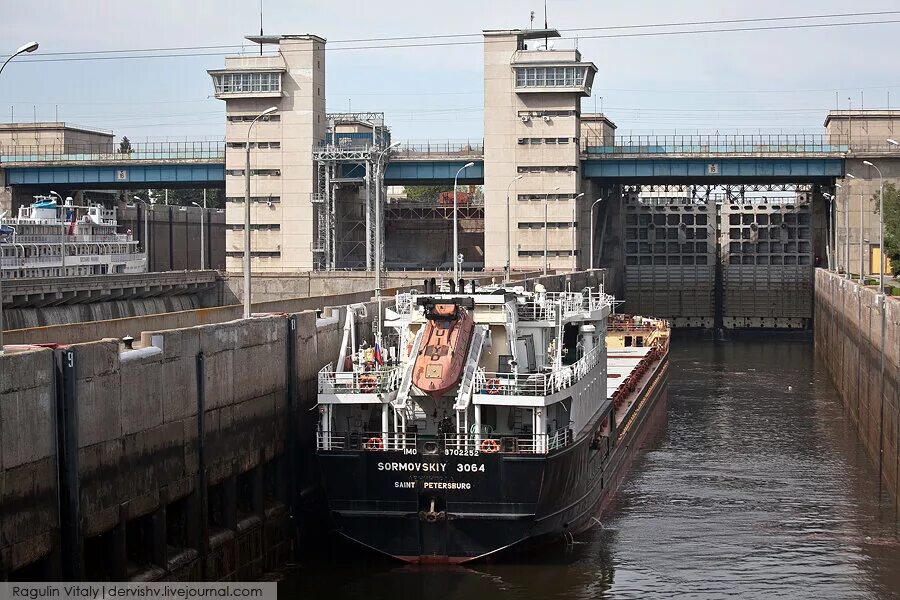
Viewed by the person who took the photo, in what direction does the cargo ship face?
facing away from the viewer
